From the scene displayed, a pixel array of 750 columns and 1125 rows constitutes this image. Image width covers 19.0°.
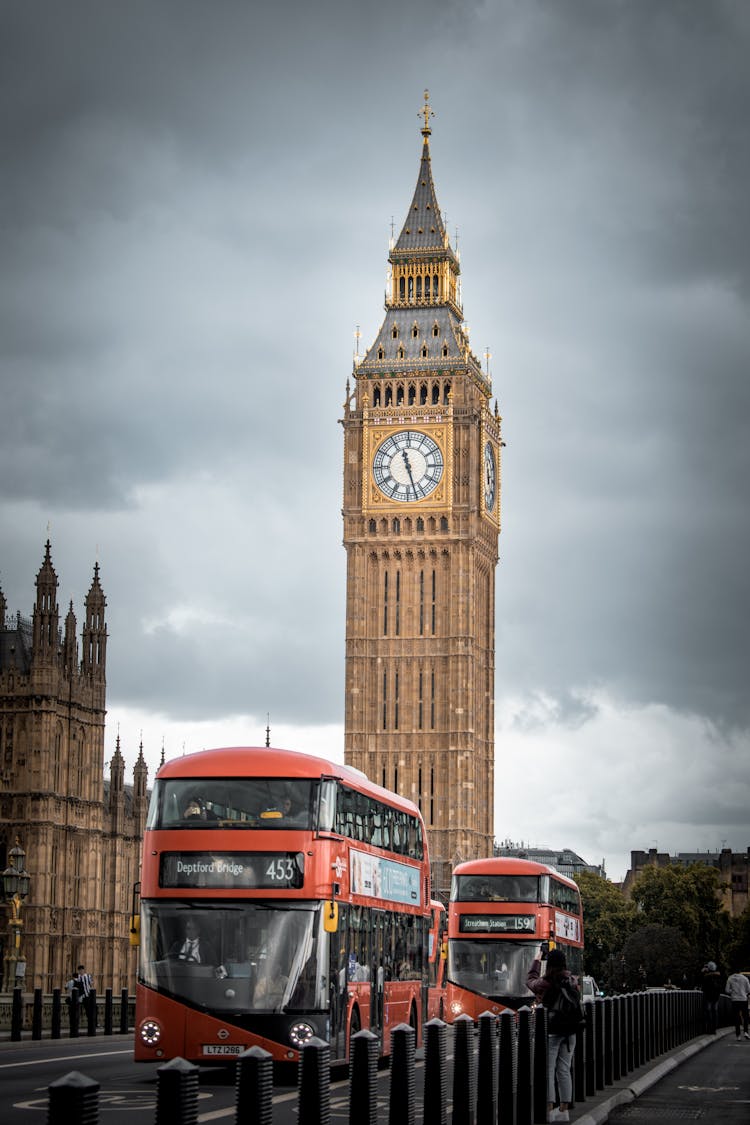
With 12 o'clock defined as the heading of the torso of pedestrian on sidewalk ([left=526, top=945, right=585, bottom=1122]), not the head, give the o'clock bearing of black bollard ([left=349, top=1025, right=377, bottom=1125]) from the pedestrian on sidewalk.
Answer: The black bollard is roughly at 8 o'clock from the pedestrian on sidewalk.

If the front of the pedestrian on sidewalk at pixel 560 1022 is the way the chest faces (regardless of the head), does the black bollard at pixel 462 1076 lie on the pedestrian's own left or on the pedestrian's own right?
on the pedestrian's own left

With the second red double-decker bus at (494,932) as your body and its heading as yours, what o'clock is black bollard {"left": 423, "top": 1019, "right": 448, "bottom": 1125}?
The black bollard is roughly at 12 o'clock from the second red double-decker bus.

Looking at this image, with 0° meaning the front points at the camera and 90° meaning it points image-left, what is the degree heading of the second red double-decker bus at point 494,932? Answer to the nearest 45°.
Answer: approximately 0°

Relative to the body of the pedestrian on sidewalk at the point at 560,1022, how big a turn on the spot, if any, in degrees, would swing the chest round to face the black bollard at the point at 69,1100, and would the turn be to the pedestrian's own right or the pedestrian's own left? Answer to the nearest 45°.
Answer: approximately 135° to the pedestrian's own left

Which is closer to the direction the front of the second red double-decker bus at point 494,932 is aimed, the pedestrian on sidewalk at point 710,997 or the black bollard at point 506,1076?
the black bollard

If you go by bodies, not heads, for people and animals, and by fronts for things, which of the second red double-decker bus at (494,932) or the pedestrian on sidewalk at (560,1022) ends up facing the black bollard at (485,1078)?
the second red double-decker bus

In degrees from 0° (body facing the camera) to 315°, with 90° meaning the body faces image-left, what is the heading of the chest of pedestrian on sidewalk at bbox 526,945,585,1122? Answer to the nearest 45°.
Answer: approximately 135°

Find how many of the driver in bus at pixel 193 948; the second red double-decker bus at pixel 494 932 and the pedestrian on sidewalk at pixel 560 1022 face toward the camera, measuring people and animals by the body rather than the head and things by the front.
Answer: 2

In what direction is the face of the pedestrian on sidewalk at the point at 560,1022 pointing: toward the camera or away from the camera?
away from the camera

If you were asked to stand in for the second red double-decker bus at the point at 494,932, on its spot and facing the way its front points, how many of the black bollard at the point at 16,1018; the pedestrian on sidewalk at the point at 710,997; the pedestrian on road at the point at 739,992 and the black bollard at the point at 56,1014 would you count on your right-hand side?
2
